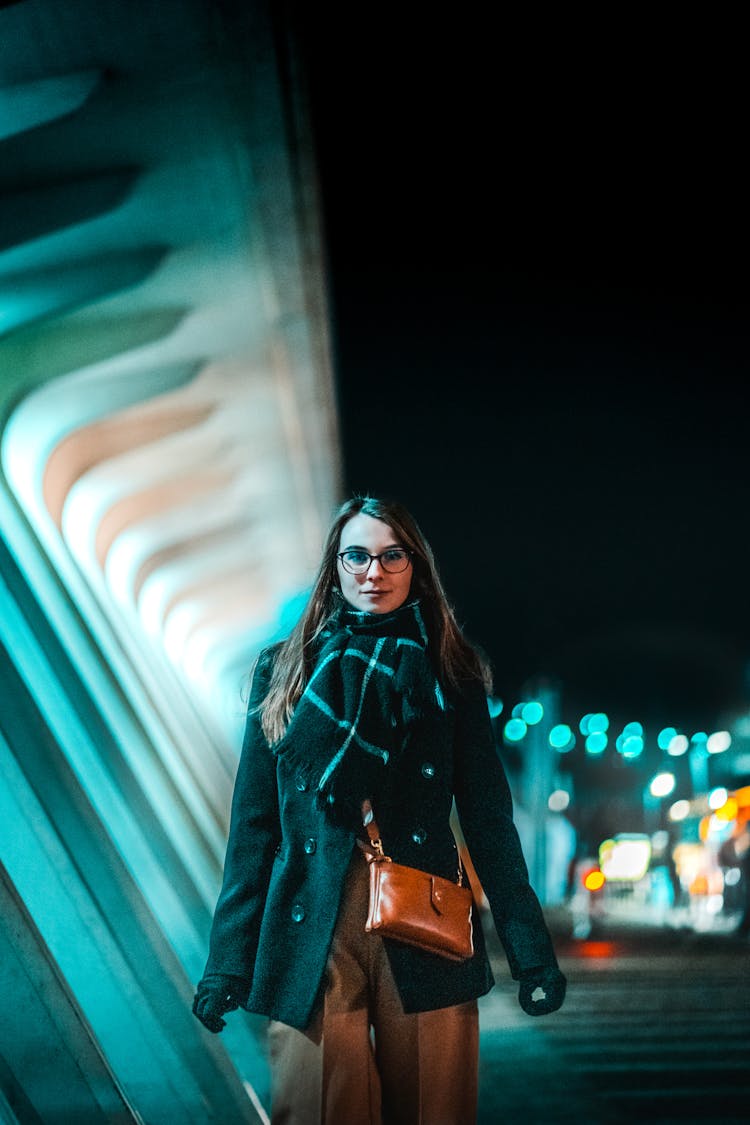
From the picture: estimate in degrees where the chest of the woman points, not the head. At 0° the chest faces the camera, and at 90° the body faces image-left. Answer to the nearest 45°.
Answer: approximately 0°
